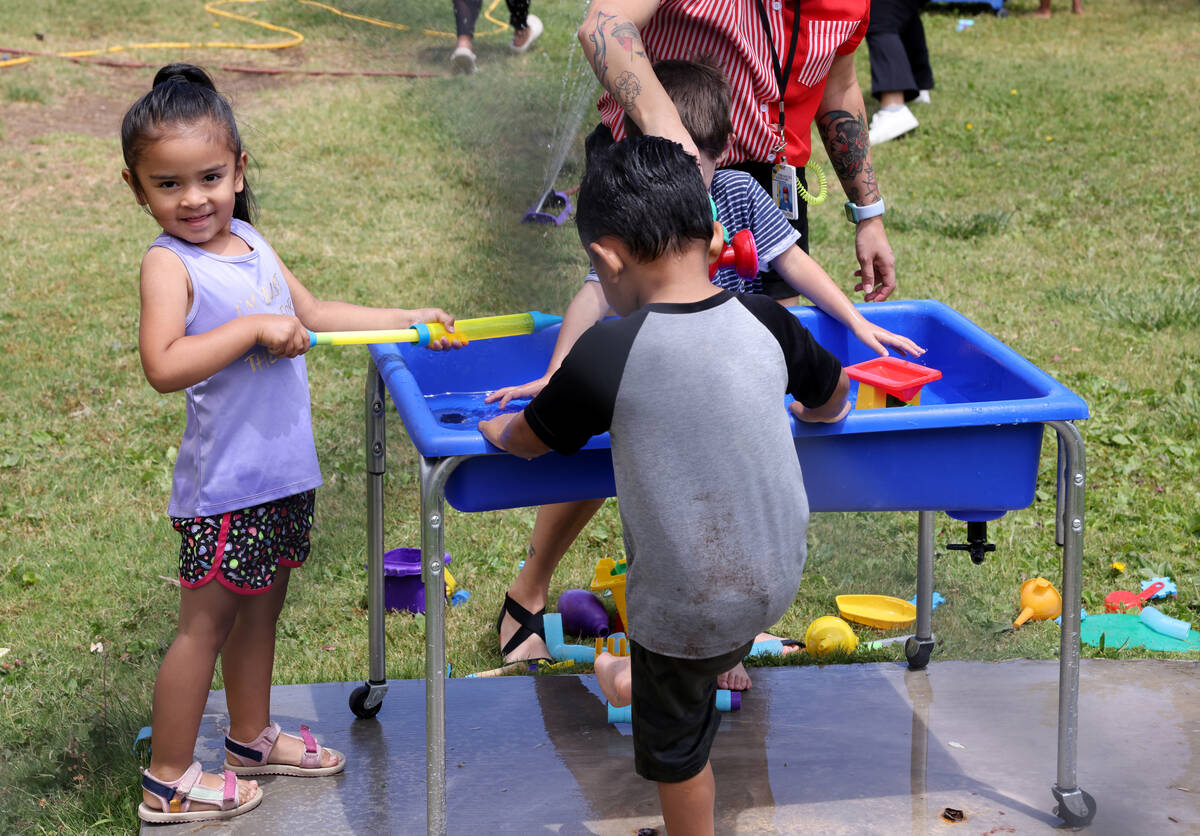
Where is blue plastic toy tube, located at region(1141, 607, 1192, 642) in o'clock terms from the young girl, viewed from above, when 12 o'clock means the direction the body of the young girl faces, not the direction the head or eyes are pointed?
The blue plastic toy tube is roughly at 10 o'clock from the young girl.

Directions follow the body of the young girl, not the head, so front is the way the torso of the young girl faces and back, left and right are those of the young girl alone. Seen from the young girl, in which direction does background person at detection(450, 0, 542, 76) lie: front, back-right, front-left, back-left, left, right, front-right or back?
back-left

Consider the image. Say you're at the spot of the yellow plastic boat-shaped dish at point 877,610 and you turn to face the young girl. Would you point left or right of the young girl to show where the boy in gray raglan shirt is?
left

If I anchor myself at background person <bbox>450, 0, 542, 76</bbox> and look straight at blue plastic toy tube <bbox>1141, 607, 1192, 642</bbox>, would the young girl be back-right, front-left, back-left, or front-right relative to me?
front-right

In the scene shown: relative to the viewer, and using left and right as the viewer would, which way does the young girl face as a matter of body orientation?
facing the viewer and to the right of the viewer

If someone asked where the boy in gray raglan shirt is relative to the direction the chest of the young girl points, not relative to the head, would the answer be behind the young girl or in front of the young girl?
in front

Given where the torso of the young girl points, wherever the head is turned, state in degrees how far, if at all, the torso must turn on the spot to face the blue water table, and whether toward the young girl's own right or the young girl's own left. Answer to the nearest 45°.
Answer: approximately 45° to the young girl's own left

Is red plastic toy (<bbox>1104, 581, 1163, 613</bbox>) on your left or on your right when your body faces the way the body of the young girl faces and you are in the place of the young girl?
on your left

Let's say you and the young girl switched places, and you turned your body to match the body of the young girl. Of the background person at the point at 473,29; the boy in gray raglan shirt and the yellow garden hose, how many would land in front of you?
1

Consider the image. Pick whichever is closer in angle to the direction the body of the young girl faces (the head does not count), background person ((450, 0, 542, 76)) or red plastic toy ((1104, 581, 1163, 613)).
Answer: the red plastic toy

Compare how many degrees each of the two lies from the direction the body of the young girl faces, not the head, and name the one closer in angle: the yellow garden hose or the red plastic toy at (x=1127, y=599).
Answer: the red plastic toy
